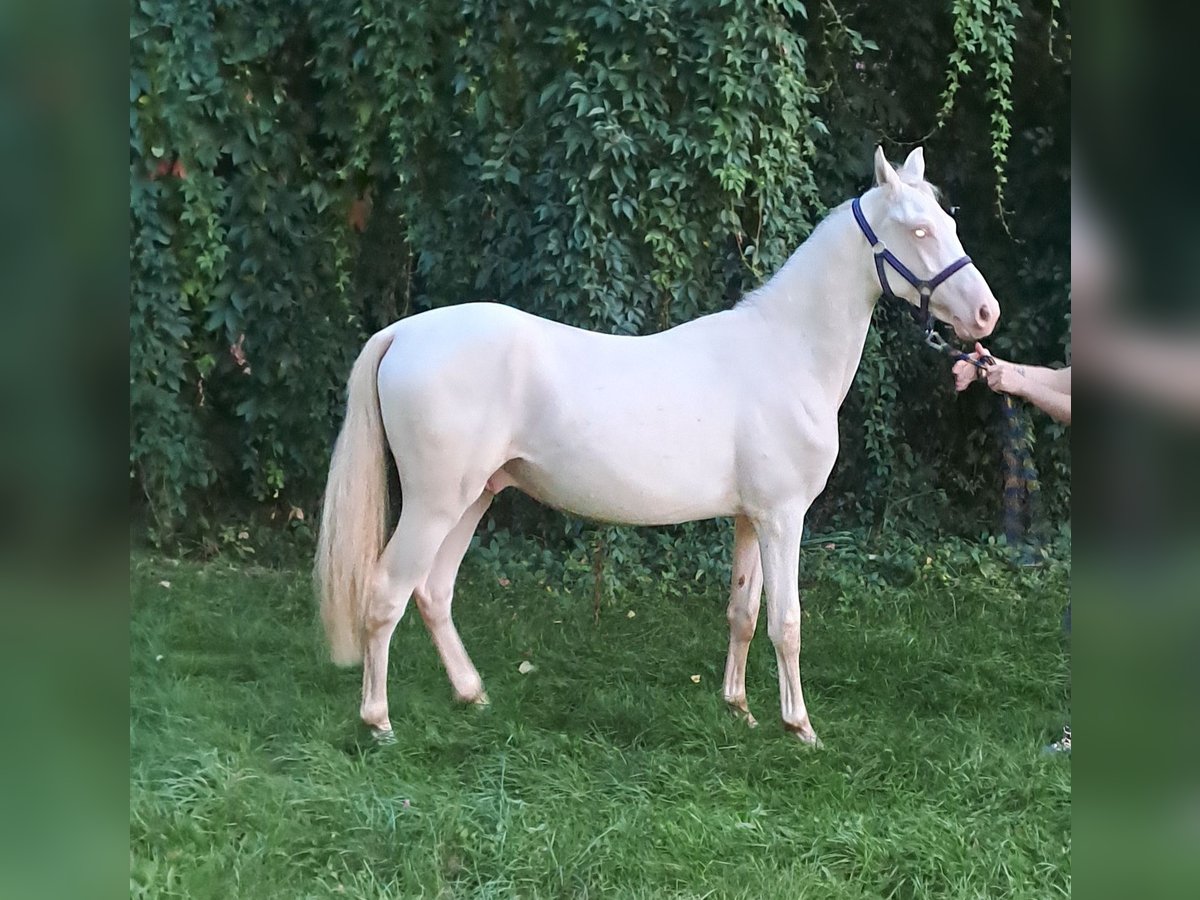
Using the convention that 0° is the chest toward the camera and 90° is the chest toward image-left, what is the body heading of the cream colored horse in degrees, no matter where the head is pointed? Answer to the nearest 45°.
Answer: approximately 270°
